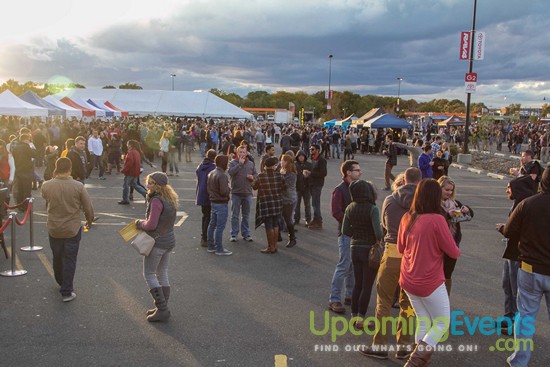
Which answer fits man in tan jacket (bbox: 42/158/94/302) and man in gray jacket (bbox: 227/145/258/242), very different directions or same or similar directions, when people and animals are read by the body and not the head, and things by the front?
very different directions

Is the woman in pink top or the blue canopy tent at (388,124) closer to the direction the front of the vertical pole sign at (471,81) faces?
the woman in pink top

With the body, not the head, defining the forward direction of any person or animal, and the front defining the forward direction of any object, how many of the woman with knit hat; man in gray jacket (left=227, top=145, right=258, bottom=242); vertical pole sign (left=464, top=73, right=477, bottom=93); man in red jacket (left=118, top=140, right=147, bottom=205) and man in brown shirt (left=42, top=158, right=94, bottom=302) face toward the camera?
2

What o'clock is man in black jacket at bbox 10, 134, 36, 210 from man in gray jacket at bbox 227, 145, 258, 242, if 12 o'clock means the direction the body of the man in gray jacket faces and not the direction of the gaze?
The man in black jacket is roughly at 4 o'clock from the man in gray jacket.

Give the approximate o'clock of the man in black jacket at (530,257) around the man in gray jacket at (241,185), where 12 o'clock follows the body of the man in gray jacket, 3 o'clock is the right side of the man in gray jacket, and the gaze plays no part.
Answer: The man in black jacket is roughly at 11 o'clock from the man in gray jacket.

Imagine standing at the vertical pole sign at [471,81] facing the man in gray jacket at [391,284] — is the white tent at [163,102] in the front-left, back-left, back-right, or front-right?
back-right

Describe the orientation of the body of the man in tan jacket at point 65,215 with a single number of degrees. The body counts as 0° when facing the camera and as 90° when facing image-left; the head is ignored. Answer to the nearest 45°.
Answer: approximately 180°

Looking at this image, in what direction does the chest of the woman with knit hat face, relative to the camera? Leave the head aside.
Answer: to the viewer's left

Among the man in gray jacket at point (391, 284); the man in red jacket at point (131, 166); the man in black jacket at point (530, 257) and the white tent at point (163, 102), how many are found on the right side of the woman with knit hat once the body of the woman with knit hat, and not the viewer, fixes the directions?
2
